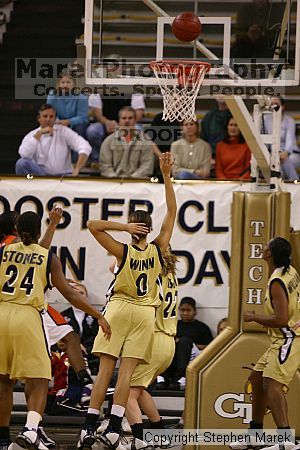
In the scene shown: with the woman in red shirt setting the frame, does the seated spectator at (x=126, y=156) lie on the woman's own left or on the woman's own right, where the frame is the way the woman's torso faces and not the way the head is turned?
on the woman's own right

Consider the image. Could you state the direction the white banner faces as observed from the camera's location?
facing the viewer

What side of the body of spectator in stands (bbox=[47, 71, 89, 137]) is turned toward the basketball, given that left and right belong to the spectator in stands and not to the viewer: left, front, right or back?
front

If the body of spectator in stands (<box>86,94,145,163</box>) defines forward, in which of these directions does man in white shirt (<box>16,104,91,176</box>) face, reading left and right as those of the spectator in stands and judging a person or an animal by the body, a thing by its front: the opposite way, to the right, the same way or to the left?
the same way

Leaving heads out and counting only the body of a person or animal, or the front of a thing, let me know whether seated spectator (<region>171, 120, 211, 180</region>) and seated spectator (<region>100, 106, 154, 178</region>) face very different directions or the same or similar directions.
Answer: same or similar directions

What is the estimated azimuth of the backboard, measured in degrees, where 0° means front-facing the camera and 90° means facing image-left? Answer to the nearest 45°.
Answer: approximately 0°

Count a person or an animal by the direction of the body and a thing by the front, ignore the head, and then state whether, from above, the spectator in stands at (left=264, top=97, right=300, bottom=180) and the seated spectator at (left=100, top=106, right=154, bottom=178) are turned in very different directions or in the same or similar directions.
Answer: same or similar directions

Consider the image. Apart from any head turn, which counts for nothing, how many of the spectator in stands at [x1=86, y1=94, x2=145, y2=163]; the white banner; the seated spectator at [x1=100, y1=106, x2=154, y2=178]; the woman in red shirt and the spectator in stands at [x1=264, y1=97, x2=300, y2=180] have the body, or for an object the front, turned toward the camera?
5

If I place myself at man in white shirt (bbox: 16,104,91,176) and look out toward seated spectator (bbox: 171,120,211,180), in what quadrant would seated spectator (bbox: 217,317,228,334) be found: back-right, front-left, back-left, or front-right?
front-right

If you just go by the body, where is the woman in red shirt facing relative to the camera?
toward the camera

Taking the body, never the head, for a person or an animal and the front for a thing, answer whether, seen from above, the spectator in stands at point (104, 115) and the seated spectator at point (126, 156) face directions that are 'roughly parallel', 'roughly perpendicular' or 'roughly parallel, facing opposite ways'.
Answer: roughly parallel

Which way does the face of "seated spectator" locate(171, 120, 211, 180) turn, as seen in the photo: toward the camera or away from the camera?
toward the camera

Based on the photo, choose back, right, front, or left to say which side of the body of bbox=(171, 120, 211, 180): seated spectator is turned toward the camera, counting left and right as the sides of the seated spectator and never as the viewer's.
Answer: front

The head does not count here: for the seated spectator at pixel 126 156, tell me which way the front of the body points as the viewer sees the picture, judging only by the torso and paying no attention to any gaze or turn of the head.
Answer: toward the camera

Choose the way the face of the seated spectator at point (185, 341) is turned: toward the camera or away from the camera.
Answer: toward the camera

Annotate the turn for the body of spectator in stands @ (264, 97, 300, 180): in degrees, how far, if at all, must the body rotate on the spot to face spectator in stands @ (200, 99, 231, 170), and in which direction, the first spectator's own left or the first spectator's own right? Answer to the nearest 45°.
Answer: approximately 90° to the first spectator's own right
